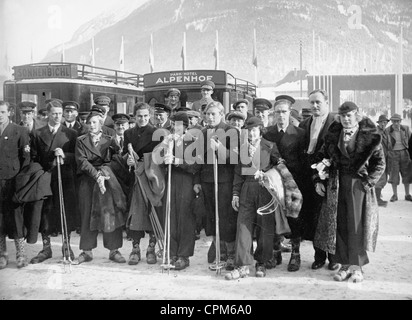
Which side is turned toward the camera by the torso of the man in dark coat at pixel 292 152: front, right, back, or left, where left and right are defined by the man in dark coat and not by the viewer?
front

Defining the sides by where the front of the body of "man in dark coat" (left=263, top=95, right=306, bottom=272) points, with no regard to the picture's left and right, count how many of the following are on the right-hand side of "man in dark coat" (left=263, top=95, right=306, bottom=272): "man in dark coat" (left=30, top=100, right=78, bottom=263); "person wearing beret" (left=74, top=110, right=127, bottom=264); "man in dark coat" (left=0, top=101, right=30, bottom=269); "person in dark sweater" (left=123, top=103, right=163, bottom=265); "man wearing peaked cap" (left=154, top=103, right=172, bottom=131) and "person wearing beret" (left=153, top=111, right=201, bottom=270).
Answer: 6

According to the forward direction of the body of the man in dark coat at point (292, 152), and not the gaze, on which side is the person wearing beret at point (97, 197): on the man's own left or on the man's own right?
on the man's own right

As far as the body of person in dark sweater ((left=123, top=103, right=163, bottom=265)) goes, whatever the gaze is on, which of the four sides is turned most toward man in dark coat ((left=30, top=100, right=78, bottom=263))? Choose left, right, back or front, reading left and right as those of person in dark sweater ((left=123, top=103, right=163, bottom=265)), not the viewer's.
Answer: right

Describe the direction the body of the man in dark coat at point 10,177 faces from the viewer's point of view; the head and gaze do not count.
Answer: toward the camera

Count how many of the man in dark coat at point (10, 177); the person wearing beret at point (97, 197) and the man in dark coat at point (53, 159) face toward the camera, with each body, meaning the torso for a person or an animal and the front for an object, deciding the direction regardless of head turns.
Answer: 3

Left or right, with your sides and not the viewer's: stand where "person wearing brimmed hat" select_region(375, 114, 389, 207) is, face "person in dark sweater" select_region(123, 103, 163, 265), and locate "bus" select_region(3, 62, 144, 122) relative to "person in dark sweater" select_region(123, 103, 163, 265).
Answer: right

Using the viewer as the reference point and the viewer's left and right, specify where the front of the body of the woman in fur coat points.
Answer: facing the viewer

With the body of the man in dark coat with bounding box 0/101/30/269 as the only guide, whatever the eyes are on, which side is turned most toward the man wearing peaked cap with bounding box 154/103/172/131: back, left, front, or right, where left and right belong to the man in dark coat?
left

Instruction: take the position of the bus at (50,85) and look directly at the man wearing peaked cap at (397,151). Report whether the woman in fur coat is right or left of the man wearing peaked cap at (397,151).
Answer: right

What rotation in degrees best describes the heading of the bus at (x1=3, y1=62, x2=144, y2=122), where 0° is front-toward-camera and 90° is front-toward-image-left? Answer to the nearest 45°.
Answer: approximately 45°
